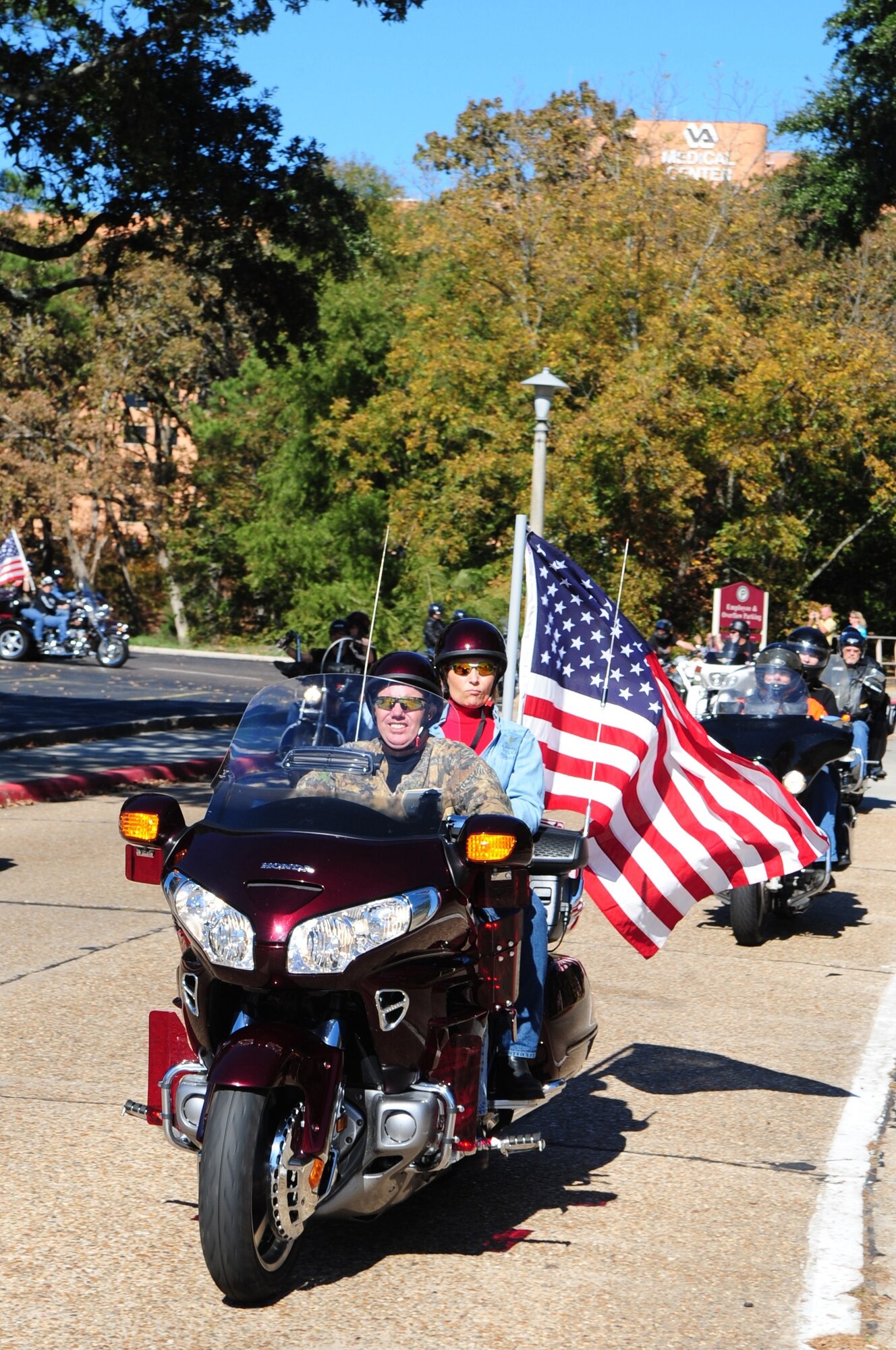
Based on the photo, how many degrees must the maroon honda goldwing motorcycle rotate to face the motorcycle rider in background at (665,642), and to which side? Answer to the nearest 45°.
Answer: approximately 135° to its right

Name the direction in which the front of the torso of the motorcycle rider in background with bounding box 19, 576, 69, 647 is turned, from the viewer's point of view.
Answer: to the viewer's right

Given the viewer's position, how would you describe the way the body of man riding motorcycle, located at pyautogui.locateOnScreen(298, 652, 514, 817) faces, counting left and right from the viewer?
facing the viewer and to the left of the viewer

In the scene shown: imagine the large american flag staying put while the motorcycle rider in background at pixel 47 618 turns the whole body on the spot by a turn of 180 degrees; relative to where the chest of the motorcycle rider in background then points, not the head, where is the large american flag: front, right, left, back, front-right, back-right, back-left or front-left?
left

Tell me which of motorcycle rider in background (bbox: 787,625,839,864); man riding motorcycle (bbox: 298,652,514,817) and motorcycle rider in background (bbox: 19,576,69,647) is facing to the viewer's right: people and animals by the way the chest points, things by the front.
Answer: motorcycle rider in background (bbox: 19,576,69,647)

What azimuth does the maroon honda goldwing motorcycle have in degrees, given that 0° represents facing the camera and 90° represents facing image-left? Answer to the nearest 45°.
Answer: approximately 45°

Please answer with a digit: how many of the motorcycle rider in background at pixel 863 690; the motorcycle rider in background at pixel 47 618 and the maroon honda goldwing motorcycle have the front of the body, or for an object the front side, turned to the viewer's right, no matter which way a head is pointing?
1

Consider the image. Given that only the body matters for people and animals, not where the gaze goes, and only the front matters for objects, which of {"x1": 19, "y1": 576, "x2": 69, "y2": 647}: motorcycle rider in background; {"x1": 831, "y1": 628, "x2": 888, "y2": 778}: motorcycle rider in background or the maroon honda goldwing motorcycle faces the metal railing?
{"x1": 19, "y1": 576, "x2": 69, "y2": 647}: motorcycle rider in background

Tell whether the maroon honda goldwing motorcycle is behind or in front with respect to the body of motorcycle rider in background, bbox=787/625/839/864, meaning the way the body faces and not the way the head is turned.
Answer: in front

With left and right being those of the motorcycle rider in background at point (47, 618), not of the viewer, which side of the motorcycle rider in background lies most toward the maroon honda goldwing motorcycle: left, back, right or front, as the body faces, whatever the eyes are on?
right

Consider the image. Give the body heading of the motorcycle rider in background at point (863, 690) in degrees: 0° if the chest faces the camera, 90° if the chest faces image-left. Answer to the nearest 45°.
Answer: approximately 45°

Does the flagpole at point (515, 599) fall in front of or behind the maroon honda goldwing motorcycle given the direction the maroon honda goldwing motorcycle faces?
behind

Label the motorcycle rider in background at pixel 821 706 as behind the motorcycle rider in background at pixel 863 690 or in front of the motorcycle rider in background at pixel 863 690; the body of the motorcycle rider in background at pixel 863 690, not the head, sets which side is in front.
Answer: in front

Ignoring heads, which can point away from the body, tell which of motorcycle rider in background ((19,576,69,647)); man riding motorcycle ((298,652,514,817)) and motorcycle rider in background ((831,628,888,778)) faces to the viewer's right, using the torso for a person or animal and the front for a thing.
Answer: motorcycle rider in background ((19,576,69,647))
